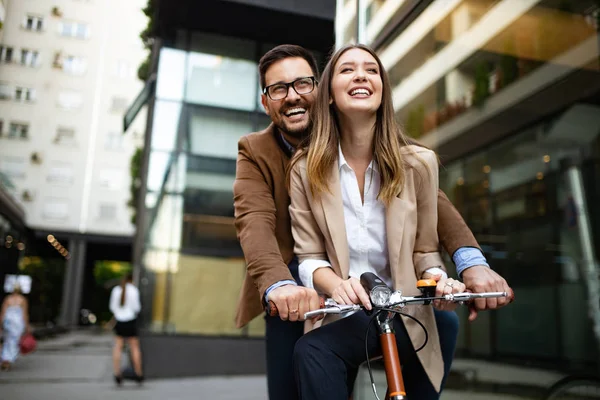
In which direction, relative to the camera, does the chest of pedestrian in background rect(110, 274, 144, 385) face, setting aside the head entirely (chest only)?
away from the camera

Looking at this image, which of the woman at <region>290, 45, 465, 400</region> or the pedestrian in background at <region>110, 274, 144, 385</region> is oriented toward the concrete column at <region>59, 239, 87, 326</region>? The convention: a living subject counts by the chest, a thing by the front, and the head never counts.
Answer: the pedestrian in background

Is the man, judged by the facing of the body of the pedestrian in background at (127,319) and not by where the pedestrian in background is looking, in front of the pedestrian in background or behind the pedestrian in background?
behind

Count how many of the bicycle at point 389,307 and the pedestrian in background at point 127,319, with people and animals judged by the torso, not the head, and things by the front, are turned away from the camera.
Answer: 1

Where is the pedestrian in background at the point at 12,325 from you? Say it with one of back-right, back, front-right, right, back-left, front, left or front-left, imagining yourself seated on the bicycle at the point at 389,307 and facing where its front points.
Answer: back-right

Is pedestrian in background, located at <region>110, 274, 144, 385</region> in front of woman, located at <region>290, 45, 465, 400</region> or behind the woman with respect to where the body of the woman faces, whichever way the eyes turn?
behind

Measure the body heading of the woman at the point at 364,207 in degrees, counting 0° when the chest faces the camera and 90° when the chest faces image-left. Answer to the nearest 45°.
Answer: approximately 0°

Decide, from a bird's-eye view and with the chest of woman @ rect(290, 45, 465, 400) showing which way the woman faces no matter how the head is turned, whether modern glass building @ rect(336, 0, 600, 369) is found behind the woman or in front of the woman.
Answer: behind

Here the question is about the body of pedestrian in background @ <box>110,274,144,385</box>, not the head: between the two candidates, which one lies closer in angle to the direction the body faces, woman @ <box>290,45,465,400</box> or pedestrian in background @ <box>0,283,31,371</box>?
the pedestrian in background

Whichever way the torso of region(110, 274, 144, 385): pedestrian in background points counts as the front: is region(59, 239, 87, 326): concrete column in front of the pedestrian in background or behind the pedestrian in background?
in front
